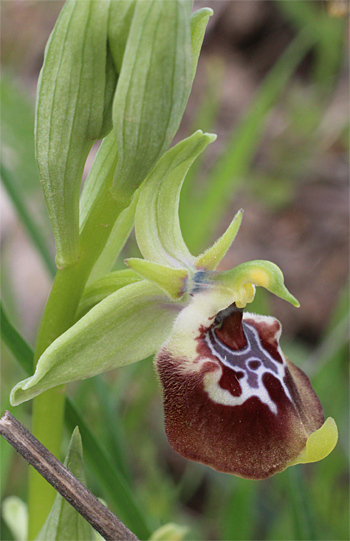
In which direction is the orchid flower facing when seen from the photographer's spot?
facing the viewer and to the right of the viewer

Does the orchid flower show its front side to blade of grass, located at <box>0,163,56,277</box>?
no
